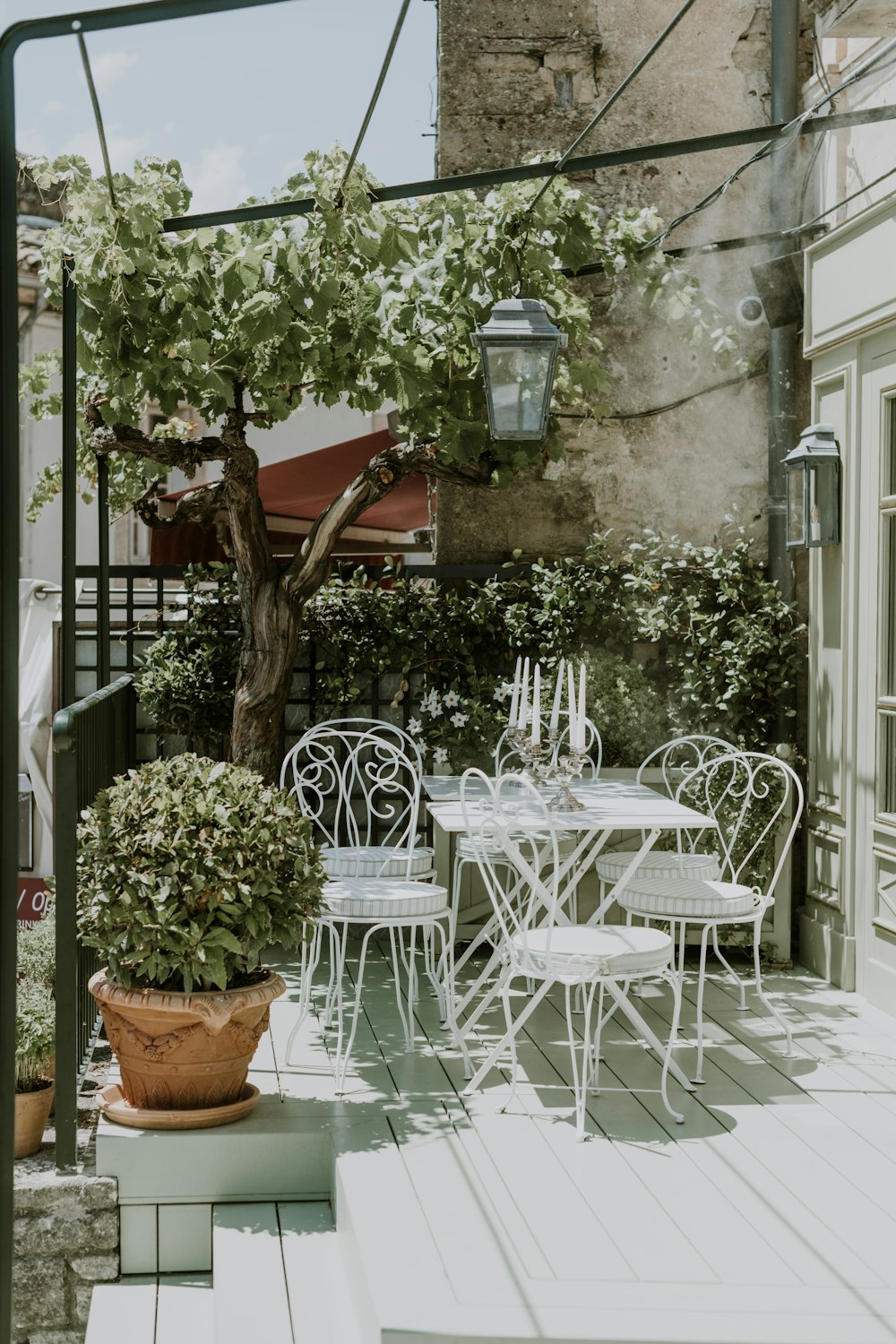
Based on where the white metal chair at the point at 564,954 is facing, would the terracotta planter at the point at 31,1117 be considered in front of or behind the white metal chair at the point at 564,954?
behind

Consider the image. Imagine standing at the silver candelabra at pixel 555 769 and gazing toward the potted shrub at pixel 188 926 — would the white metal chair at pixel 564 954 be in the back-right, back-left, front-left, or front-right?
front-left

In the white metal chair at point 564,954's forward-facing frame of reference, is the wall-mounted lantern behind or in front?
in front

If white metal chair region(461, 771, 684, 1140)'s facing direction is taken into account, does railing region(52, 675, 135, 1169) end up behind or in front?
behind
